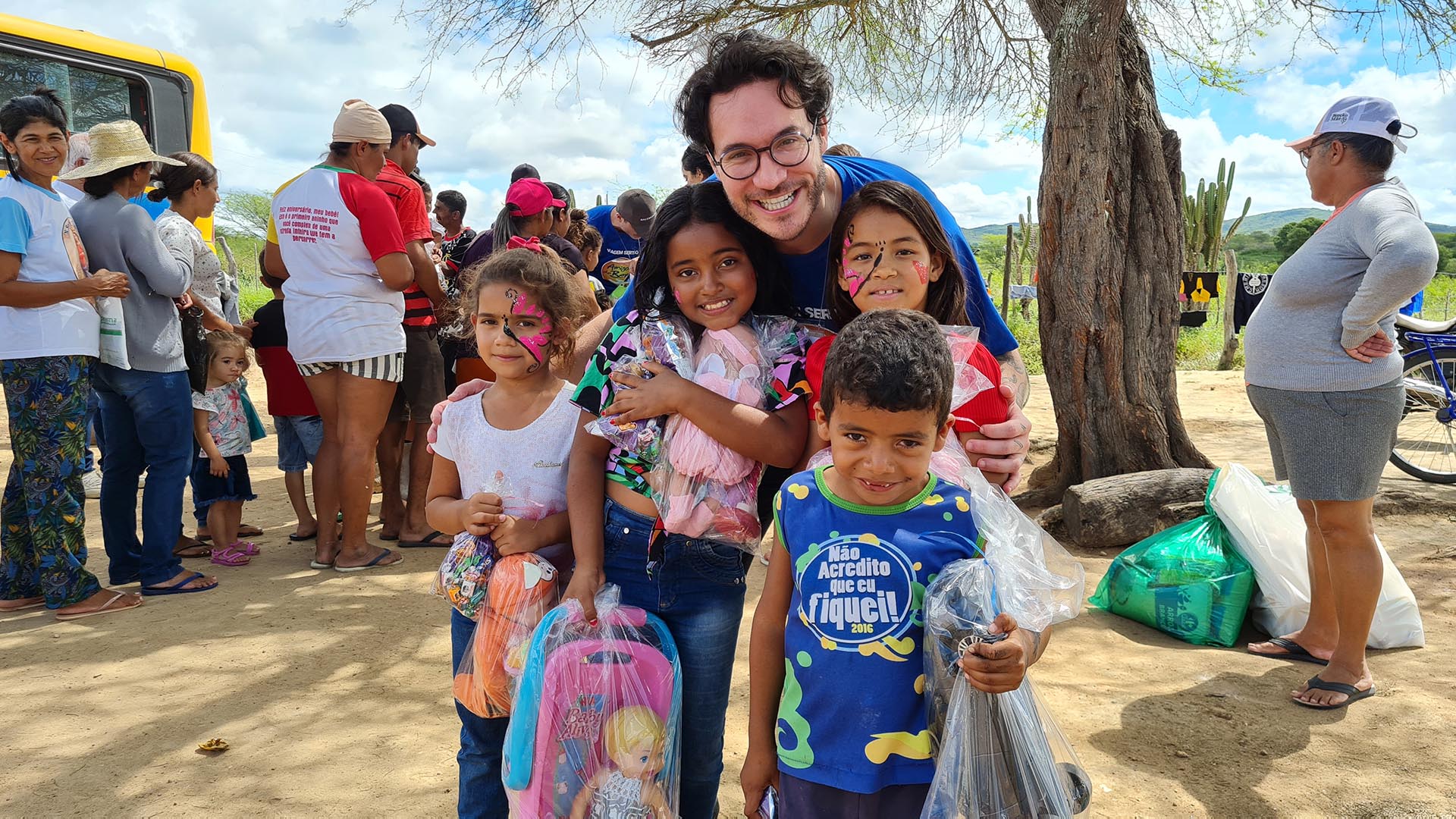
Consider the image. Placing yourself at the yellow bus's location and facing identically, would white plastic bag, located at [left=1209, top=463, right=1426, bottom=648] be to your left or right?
on your left

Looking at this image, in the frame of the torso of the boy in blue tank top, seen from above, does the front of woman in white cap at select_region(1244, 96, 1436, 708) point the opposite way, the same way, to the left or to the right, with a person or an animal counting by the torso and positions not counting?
to the right

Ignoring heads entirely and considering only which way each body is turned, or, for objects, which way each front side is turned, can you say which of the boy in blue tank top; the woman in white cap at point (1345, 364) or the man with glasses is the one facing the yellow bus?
the woman in white cap

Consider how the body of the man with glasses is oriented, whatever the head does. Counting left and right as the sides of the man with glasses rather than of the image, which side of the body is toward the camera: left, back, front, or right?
front

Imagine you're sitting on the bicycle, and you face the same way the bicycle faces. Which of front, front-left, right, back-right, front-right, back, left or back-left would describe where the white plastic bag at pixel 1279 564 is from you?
right

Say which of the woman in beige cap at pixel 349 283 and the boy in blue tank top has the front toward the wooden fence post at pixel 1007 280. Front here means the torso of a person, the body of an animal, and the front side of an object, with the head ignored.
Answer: the woman in beige cap

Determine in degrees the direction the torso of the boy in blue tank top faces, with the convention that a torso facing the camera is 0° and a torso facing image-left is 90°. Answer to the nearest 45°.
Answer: approximately 0°

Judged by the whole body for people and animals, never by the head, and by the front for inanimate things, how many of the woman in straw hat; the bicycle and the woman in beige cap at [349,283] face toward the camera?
0

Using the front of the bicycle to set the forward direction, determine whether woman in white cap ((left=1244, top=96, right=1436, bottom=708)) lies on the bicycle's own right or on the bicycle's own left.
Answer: on the bicycle's own right

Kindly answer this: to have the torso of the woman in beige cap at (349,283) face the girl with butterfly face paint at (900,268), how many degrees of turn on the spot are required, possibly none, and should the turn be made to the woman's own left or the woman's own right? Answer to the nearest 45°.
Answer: approximately 135° to the woman's own right
